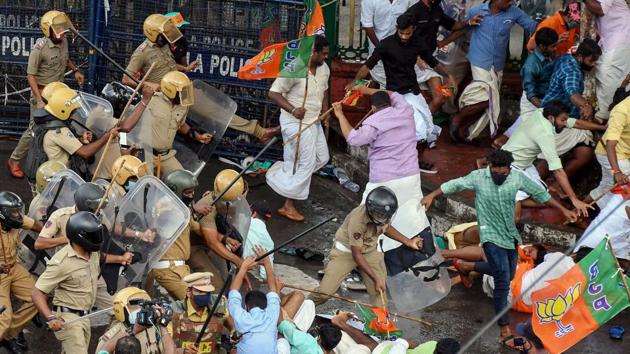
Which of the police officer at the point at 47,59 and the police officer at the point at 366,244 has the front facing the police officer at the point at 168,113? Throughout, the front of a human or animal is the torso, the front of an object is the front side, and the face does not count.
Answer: the police officer at the point at 47,59

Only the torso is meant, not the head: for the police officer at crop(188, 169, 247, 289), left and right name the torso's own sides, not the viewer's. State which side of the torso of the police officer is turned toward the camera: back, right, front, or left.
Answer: right

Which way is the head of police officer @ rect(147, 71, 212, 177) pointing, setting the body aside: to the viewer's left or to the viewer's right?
to the viewer's right

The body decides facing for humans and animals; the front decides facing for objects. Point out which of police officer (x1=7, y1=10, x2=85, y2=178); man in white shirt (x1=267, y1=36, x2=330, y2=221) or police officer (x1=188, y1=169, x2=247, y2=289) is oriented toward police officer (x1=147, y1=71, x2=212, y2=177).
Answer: police officer (x1=7, y1=10, x2=85, y2=178)

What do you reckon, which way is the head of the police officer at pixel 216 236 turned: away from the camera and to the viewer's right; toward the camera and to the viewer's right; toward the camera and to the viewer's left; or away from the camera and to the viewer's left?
away from the camera and to the viewer's right

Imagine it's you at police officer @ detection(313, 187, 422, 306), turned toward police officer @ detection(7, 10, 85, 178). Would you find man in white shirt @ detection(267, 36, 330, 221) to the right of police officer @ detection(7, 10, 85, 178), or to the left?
right

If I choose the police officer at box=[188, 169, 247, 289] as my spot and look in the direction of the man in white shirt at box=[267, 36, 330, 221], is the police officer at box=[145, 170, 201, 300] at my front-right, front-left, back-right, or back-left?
back-left

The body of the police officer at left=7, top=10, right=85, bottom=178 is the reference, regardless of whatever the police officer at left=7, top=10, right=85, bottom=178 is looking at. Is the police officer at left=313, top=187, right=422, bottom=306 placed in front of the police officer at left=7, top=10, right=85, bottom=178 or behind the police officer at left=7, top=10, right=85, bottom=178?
in front

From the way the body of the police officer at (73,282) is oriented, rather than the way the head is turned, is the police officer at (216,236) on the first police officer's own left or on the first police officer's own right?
on the first police officer's own left
